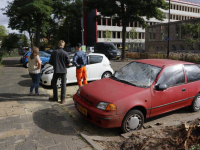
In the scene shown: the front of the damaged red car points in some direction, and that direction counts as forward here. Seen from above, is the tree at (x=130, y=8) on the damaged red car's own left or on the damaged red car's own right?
on the damaged red car's own right

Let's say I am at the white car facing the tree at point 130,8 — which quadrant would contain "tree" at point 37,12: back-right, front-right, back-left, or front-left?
front-left

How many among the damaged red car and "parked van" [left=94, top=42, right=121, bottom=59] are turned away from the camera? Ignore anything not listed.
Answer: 0

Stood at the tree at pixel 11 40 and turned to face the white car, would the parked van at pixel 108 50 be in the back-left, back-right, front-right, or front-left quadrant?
front-left

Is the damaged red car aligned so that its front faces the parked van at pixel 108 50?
no

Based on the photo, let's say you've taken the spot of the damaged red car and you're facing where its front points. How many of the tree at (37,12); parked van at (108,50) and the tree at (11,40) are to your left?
0

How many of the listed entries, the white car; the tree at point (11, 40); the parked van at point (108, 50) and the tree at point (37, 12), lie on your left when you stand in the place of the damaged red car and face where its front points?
0

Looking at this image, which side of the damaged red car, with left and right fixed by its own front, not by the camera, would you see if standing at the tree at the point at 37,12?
right
